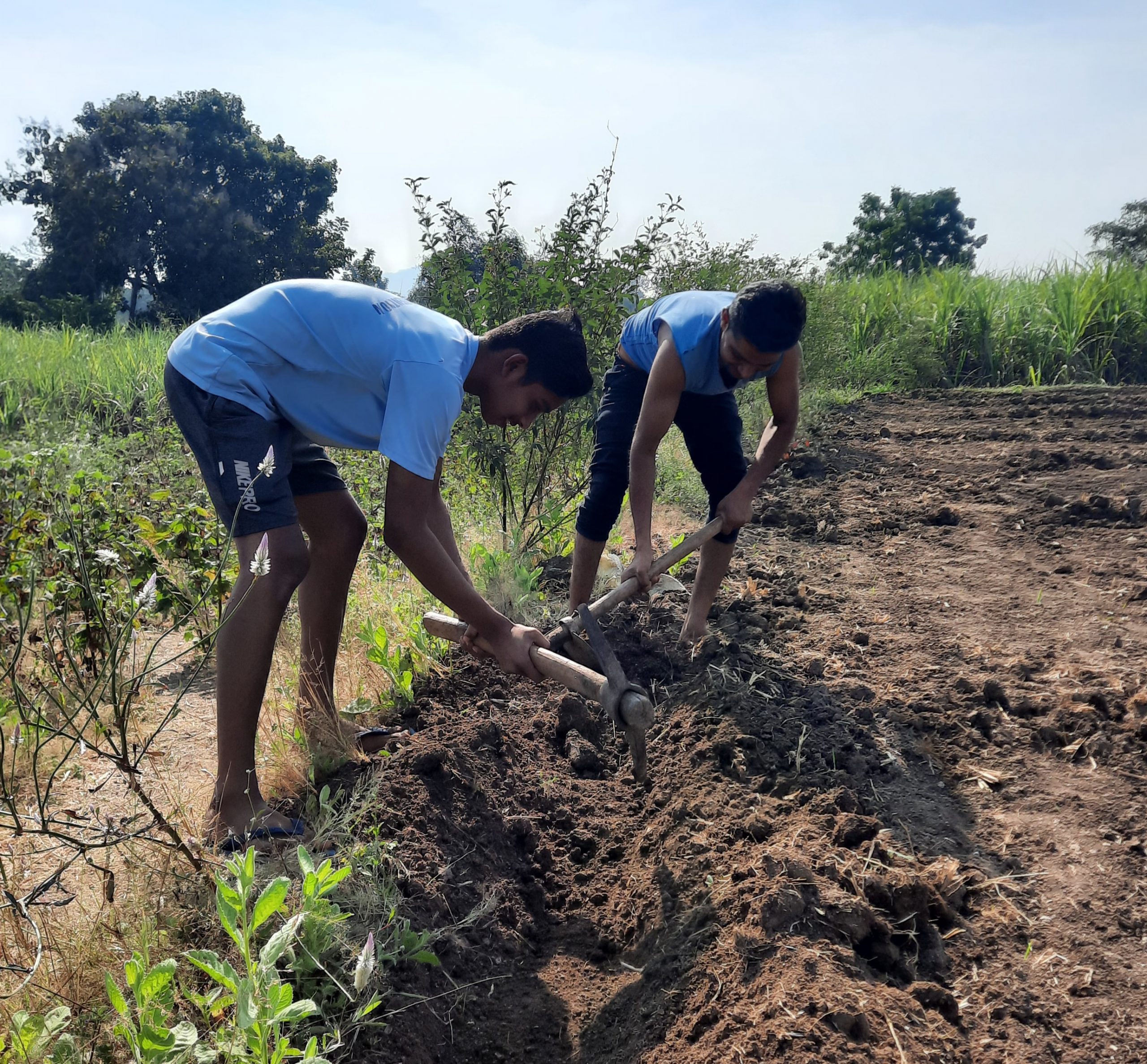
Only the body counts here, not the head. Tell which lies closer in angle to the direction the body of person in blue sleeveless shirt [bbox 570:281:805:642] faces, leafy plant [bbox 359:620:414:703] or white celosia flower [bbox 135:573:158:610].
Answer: the white celosia flower

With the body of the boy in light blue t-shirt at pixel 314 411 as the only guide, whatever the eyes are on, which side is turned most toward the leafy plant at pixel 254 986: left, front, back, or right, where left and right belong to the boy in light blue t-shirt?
right

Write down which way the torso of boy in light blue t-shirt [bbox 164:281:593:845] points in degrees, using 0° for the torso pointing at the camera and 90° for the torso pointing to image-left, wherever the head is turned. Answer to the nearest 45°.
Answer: approximately 270°

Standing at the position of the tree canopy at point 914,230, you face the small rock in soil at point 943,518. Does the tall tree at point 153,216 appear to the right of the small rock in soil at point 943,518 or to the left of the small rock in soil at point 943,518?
right

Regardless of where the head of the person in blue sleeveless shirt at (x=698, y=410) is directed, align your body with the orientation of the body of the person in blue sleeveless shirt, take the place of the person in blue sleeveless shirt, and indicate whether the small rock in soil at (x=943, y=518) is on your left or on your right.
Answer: on your left

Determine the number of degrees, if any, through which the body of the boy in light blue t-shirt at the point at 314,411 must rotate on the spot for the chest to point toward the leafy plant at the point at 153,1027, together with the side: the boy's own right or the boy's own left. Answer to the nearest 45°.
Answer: approximately 90° to the boy's own right
